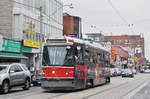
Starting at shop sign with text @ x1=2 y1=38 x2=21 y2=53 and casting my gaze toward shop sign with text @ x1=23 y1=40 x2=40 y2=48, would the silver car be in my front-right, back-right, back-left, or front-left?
back-right

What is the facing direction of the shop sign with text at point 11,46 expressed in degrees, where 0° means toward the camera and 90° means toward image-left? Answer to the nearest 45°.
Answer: approximately 315°

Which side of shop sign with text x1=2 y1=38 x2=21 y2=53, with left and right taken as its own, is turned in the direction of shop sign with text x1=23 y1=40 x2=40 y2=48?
left

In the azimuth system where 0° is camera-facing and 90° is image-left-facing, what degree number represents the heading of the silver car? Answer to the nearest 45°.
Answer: approximately 45°

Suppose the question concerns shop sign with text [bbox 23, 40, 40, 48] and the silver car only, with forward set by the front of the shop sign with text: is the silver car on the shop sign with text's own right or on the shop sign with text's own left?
on the shop sign with text's own right

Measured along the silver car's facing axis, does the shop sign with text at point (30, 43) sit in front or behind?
behind

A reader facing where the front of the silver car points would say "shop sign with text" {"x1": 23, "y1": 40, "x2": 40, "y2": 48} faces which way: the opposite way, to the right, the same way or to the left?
to the left

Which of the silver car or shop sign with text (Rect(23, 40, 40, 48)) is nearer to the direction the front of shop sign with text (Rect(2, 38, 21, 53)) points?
the silver car

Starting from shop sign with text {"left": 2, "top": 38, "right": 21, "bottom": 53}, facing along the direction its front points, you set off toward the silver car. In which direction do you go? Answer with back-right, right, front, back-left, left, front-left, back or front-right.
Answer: front-right

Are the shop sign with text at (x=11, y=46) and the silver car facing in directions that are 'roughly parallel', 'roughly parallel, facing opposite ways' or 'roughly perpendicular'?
roughly perpendicular

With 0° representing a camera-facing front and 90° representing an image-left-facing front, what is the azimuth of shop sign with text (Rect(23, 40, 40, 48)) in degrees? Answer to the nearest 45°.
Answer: approximately 315°

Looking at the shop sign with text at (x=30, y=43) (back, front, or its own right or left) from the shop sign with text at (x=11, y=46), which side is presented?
right

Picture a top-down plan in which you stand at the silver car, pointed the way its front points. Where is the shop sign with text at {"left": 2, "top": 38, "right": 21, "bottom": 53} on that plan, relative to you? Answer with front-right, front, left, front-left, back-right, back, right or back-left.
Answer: back-right
